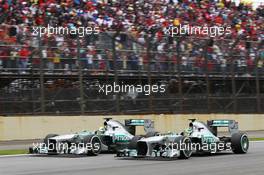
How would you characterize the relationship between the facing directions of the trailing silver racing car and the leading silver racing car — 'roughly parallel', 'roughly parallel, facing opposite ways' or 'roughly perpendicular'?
roughly parallel

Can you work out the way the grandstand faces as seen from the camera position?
facing the viewer

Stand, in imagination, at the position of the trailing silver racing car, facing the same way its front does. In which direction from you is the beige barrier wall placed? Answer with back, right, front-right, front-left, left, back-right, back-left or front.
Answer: right

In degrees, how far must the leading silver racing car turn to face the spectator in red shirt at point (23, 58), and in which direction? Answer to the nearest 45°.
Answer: approximately 90° to its right

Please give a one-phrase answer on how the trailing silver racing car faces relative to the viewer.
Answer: facing the viewer and to the left of the viewer

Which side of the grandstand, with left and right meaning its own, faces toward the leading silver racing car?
front

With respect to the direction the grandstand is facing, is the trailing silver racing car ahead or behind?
ahead
